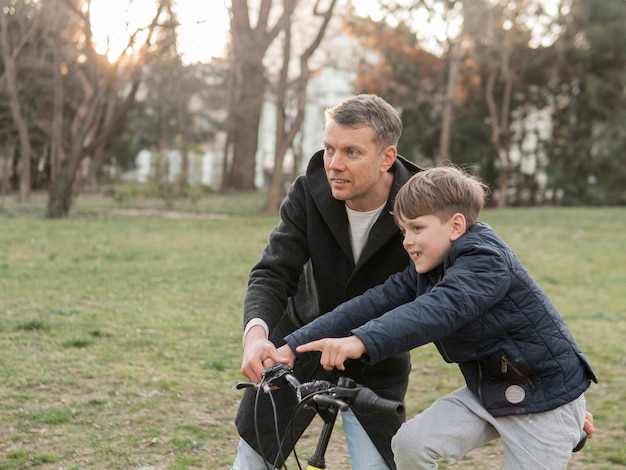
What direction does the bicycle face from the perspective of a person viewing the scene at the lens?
facing the viewer and to the left of the viewer

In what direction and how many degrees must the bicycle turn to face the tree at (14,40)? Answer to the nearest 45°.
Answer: approximately 90° to its right

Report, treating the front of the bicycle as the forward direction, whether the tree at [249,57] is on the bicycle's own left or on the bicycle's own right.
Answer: on the bicycle's own right

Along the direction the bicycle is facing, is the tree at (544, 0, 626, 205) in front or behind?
behind

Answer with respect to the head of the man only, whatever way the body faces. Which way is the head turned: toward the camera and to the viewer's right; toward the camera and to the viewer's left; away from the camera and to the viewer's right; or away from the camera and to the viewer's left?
toward the camera and to the viewer's left

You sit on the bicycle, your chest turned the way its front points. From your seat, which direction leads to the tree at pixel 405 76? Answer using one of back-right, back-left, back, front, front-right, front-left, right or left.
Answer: back-right

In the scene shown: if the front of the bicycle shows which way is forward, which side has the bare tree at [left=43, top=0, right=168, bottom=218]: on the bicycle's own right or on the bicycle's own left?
on the bicycle's own right

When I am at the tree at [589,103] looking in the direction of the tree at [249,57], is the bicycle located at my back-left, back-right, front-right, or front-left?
front-left

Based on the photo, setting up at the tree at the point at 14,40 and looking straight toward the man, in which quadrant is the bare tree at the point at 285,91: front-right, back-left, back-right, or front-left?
front-left

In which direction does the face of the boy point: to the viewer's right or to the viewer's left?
to the viewer's left
